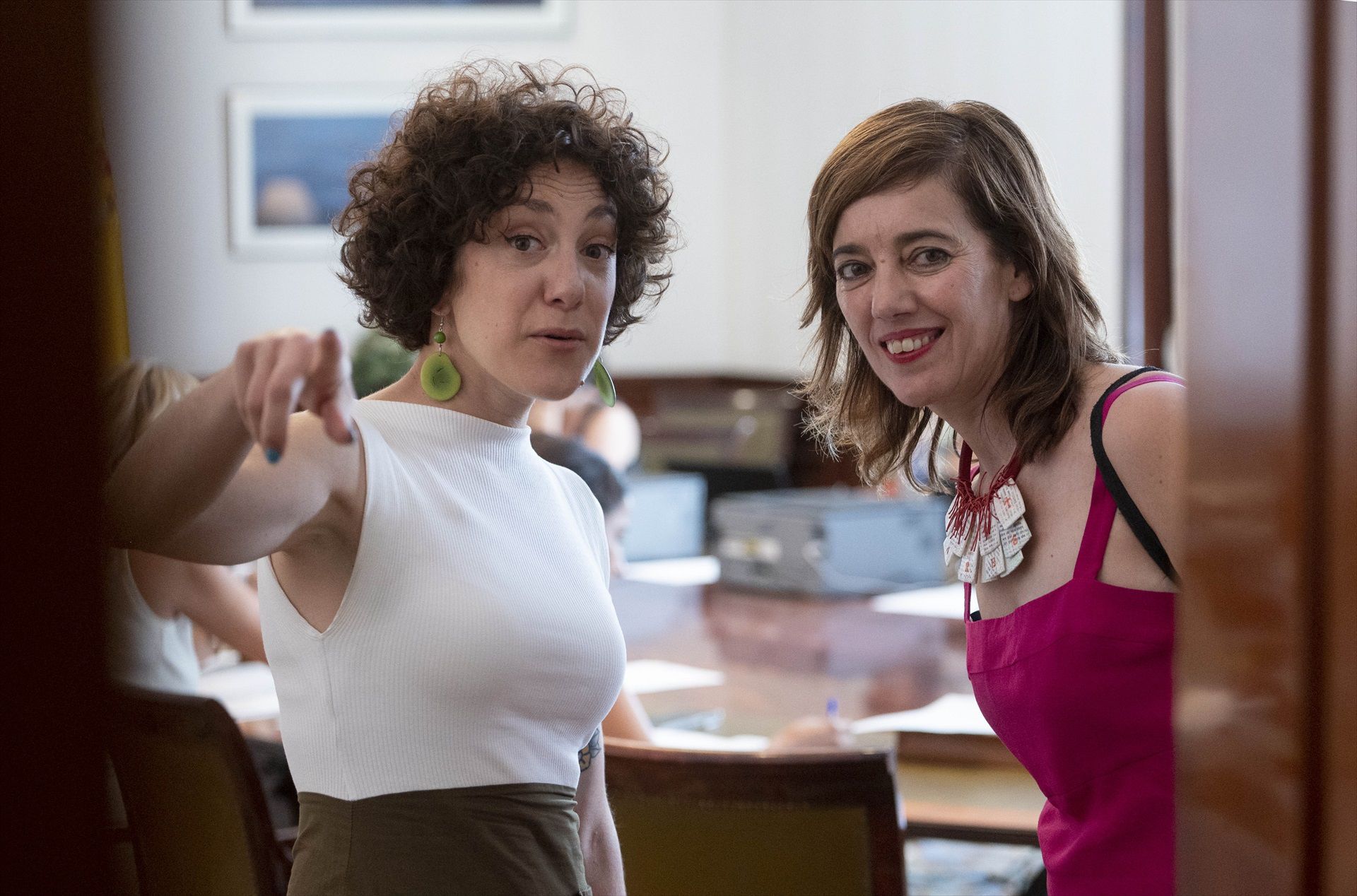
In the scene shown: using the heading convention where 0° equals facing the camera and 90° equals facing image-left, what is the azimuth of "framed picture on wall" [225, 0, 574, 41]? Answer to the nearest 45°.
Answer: approximately 0°

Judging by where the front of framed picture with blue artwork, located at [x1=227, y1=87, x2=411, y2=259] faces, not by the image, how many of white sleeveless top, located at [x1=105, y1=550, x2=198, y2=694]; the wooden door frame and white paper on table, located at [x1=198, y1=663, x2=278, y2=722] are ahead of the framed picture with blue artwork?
3

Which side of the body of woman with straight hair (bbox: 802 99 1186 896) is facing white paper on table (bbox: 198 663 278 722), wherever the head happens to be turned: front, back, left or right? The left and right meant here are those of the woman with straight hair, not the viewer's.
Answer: right

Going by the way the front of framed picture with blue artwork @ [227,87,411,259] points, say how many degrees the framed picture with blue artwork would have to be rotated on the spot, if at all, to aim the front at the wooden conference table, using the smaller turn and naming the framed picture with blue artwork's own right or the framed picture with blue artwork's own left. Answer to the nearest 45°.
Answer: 0° — it already faces it

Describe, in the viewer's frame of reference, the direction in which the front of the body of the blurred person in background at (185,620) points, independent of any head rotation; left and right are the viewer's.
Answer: facing away from the viewer and to the right of the viewer

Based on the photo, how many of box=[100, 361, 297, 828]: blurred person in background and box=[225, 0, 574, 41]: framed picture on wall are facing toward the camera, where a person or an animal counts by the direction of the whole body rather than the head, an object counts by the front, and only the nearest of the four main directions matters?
1

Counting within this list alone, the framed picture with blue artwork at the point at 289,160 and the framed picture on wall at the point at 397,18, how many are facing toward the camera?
2

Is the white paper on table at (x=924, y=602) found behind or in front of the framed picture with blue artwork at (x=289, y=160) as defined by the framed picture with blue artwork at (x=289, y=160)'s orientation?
in front
